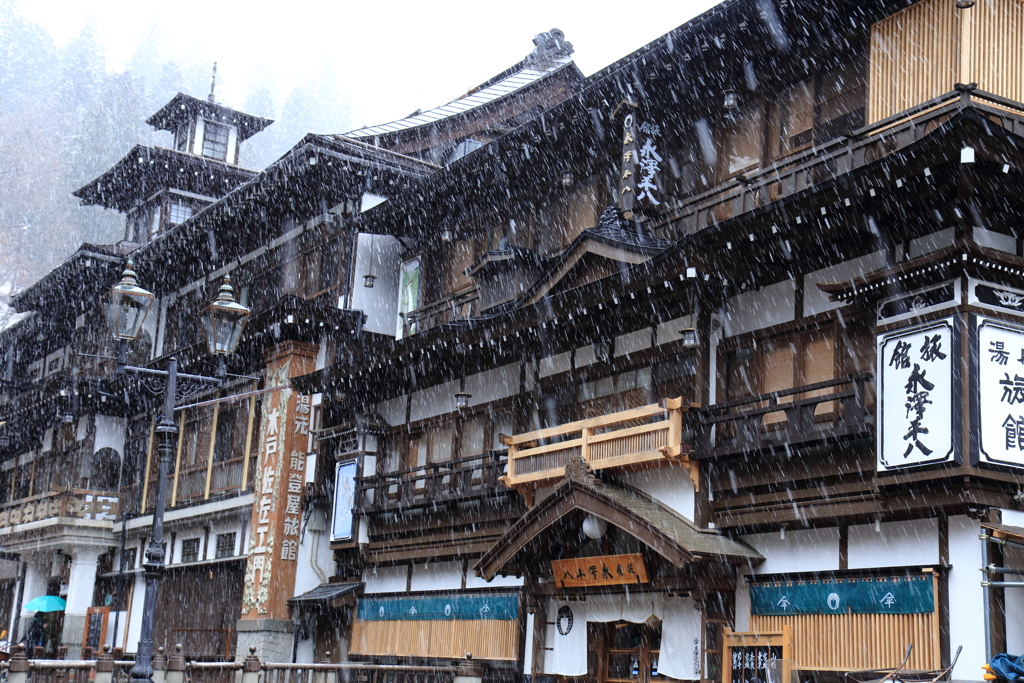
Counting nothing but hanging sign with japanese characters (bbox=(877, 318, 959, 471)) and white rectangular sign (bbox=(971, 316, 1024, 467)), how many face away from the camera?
0

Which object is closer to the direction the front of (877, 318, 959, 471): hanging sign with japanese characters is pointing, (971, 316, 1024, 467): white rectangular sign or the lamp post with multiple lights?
the lamp post with multiple lights

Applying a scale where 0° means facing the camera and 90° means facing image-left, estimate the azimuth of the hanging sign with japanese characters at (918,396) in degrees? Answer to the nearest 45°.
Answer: approximately 45°

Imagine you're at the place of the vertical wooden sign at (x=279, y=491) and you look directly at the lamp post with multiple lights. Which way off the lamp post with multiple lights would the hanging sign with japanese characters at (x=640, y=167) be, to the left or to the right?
left

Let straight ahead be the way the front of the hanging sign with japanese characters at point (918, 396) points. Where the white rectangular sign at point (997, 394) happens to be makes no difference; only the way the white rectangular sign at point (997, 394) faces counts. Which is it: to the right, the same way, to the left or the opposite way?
to the left

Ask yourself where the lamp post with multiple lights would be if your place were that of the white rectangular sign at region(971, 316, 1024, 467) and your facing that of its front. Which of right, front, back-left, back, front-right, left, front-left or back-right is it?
back-right

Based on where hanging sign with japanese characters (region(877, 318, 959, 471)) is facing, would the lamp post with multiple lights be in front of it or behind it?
in front

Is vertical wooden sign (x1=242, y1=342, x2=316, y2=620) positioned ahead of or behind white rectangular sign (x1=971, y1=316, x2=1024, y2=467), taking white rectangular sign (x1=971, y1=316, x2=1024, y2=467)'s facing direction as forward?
behind

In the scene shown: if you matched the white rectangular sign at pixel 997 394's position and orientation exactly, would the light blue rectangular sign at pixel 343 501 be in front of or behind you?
behind

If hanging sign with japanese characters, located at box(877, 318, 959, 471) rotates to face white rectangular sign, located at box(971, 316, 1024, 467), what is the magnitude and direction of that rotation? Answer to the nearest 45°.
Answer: approximately 135° to its left
